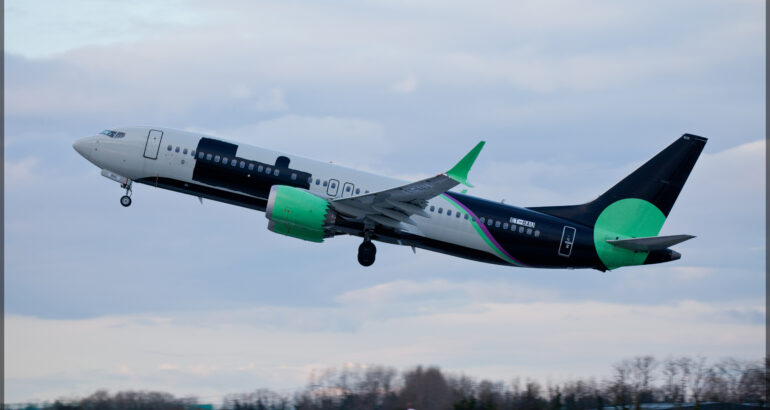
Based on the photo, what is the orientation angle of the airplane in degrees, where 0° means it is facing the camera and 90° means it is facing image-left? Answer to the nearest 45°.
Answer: approximately 90°
